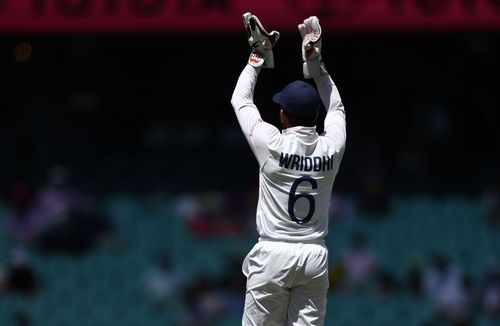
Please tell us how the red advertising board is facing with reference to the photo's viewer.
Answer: facing the viewer

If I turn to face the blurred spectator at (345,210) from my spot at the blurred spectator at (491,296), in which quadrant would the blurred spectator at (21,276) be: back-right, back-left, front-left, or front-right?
front-left
